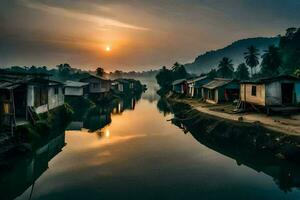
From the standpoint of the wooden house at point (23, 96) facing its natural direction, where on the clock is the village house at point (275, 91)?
The village house is roughly at 11 o'clock from the wooden house.

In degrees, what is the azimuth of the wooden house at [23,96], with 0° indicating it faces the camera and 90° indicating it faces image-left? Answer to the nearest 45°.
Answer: approximately 315°
